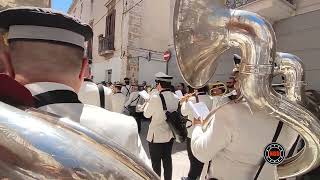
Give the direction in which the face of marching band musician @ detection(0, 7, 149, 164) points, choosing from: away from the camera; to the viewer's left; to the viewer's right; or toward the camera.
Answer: away from the camera

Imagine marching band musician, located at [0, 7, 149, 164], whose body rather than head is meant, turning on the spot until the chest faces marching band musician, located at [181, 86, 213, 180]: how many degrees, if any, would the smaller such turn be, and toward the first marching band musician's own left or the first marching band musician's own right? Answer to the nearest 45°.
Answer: approximately 45° to the first marching band musician's own right

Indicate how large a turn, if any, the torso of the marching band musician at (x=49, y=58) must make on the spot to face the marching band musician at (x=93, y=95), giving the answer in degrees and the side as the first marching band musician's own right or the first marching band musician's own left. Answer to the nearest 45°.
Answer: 0° — they already face them

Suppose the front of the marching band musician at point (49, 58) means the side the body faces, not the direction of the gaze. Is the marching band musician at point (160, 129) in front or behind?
in front

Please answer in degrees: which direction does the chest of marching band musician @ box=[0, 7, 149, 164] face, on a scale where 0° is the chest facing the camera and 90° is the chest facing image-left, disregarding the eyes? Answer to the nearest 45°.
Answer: approximately 180°
